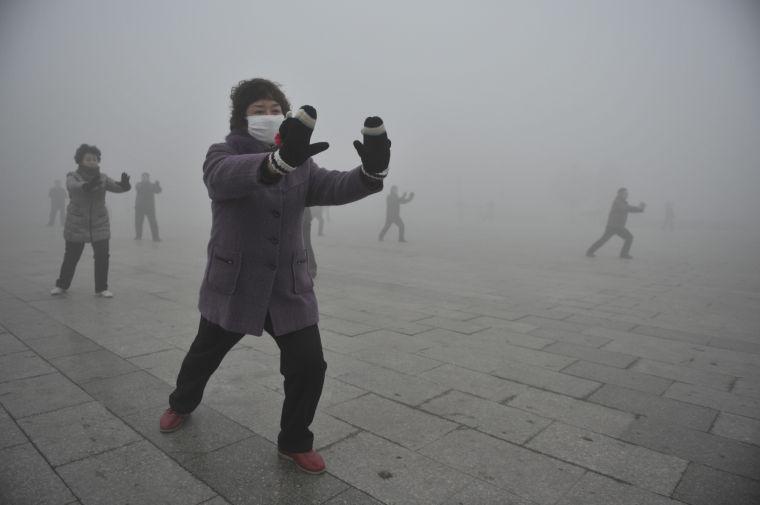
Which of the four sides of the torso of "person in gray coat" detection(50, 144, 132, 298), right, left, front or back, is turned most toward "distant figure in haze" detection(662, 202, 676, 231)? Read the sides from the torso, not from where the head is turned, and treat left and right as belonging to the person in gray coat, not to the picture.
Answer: left

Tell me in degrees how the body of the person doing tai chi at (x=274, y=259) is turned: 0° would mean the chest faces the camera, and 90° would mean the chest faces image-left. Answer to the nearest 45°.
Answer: approximately 315°

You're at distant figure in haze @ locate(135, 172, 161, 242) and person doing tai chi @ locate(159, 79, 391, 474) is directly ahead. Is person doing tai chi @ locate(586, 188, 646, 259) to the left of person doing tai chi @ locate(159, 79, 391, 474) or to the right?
left

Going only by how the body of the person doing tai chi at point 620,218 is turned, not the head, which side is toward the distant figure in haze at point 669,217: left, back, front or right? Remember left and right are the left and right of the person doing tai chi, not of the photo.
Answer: left

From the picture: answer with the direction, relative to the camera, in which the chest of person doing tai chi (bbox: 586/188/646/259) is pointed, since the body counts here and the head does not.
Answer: to the viewer's right

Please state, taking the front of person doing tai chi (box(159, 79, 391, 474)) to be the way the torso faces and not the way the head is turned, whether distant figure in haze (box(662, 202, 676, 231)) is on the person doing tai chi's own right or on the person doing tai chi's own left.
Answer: on the person doing tai chi's own left

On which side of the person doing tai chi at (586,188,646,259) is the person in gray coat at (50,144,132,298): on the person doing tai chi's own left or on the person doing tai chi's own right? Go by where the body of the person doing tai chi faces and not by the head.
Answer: on the person doing tai chi's own right

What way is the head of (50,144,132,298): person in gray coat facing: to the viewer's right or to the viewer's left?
to the viewer's right
